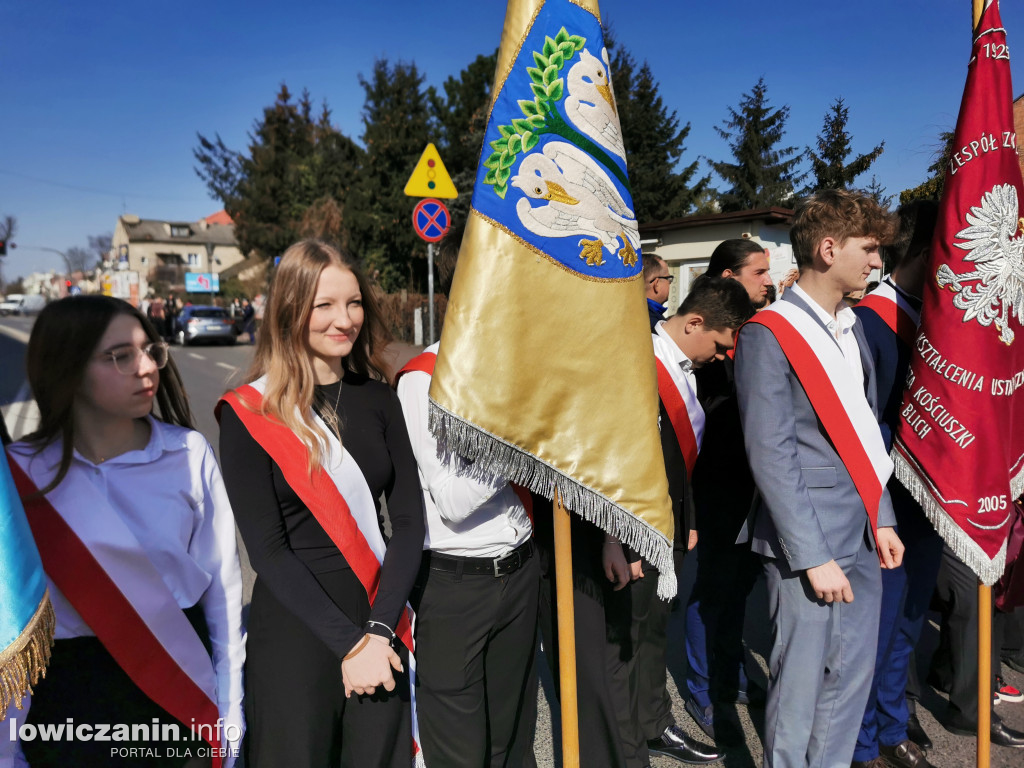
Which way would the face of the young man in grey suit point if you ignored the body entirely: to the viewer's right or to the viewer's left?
to the viewer's right

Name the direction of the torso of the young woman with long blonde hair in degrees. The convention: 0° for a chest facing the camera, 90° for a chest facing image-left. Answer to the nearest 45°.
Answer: approximately 315°

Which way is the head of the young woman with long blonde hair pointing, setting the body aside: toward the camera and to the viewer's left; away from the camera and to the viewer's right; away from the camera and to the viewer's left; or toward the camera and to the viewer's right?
toward the camera and to the viewer's right

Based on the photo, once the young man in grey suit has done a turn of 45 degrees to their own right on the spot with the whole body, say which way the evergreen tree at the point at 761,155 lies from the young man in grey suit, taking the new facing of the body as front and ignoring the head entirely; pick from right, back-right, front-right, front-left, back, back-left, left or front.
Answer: back

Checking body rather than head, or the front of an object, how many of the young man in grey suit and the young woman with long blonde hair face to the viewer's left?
0

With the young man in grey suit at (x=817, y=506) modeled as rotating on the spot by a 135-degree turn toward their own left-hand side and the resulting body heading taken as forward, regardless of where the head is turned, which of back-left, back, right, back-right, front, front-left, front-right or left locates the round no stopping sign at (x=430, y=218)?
front-left

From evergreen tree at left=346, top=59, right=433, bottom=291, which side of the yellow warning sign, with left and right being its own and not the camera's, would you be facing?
back

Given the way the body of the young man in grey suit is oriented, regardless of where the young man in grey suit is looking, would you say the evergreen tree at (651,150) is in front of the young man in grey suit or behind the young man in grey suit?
behind

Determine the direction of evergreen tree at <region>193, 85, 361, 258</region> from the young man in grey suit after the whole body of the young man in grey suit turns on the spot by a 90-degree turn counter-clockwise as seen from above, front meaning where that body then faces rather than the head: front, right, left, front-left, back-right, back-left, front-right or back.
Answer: left

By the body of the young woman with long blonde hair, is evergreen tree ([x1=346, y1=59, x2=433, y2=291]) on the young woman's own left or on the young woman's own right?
on the young woman's own left

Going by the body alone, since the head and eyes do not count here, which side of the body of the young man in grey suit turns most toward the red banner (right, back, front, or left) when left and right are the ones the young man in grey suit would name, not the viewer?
left

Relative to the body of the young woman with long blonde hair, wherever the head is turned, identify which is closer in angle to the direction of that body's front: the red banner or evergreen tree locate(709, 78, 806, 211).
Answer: the red banner

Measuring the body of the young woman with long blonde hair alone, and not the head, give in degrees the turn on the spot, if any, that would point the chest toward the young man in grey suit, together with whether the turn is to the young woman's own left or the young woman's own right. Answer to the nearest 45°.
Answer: approximately 45° to the young woman's own left

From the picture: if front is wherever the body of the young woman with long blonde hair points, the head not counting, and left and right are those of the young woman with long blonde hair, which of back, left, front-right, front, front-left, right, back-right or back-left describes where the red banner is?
front-left

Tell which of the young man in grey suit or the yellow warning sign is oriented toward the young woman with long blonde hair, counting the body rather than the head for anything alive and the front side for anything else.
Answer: the yellow warning sign
